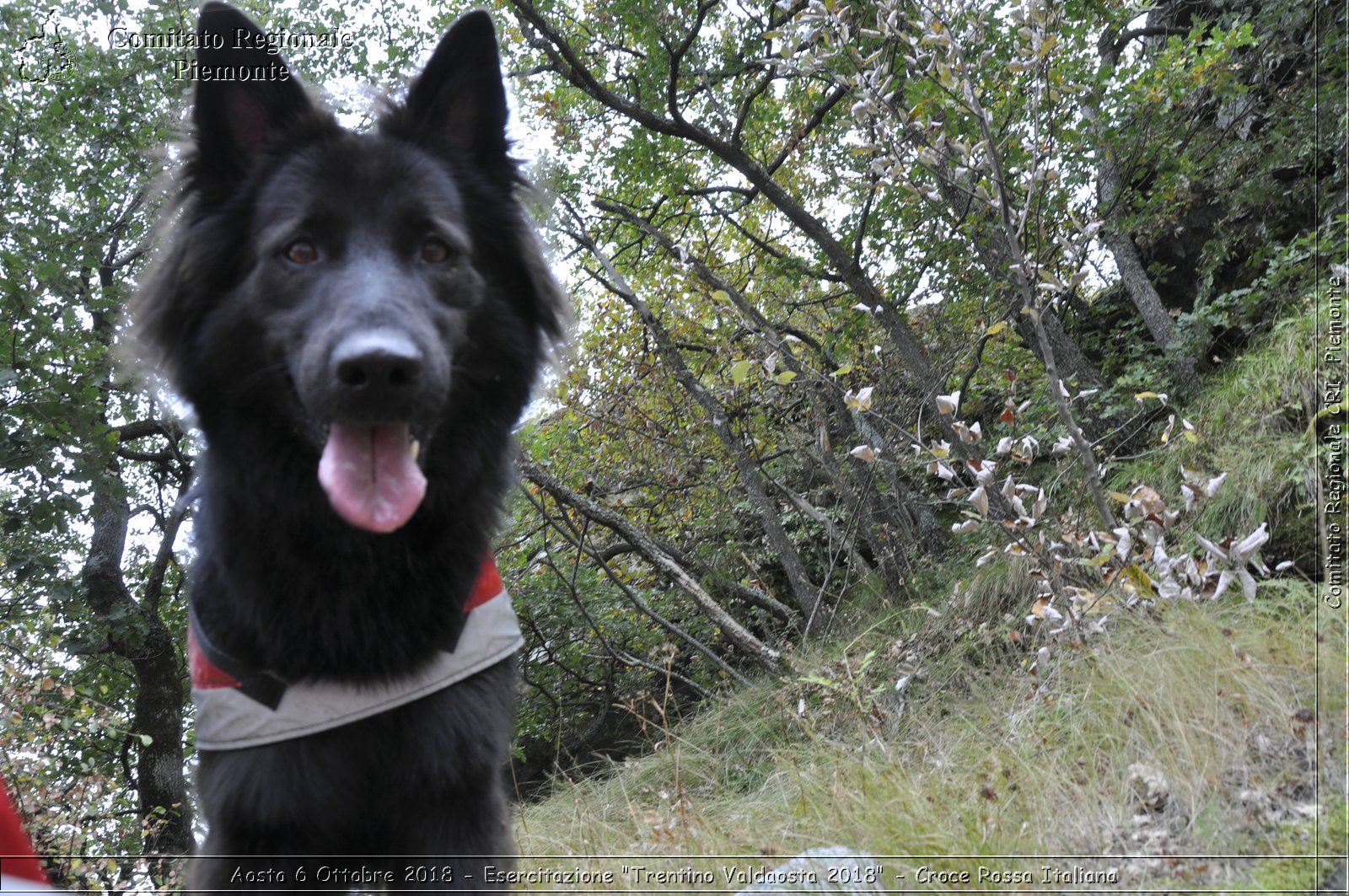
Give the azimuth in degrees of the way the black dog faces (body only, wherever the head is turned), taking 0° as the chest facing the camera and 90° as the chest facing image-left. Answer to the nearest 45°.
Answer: approximately 0°
